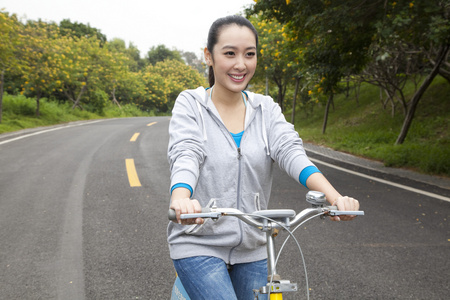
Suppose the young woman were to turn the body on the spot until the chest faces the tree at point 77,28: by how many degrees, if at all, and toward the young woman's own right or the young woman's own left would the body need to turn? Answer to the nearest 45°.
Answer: approximately 180°

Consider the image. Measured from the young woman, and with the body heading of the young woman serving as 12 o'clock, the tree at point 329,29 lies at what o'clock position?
The tree is roughly at 8 o'clock from the young woman.

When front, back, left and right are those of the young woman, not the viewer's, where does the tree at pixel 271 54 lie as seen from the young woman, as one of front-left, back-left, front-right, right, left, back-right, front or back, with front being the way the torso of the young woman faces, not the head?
back-left

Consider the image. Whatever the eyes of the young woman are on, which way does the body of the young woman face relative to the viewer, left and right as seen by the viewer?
facing the viewer and to the right of the viewer

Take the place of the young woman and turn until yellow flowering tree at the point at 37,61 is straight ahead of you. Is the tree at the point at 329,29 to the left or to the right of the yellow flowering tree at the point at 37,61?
right

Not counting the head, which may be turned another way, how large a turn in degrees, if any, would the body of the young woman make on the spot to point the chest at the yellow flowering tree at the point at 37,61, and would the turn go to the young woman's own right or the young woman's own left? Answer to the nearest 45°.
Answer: approximately 180°
